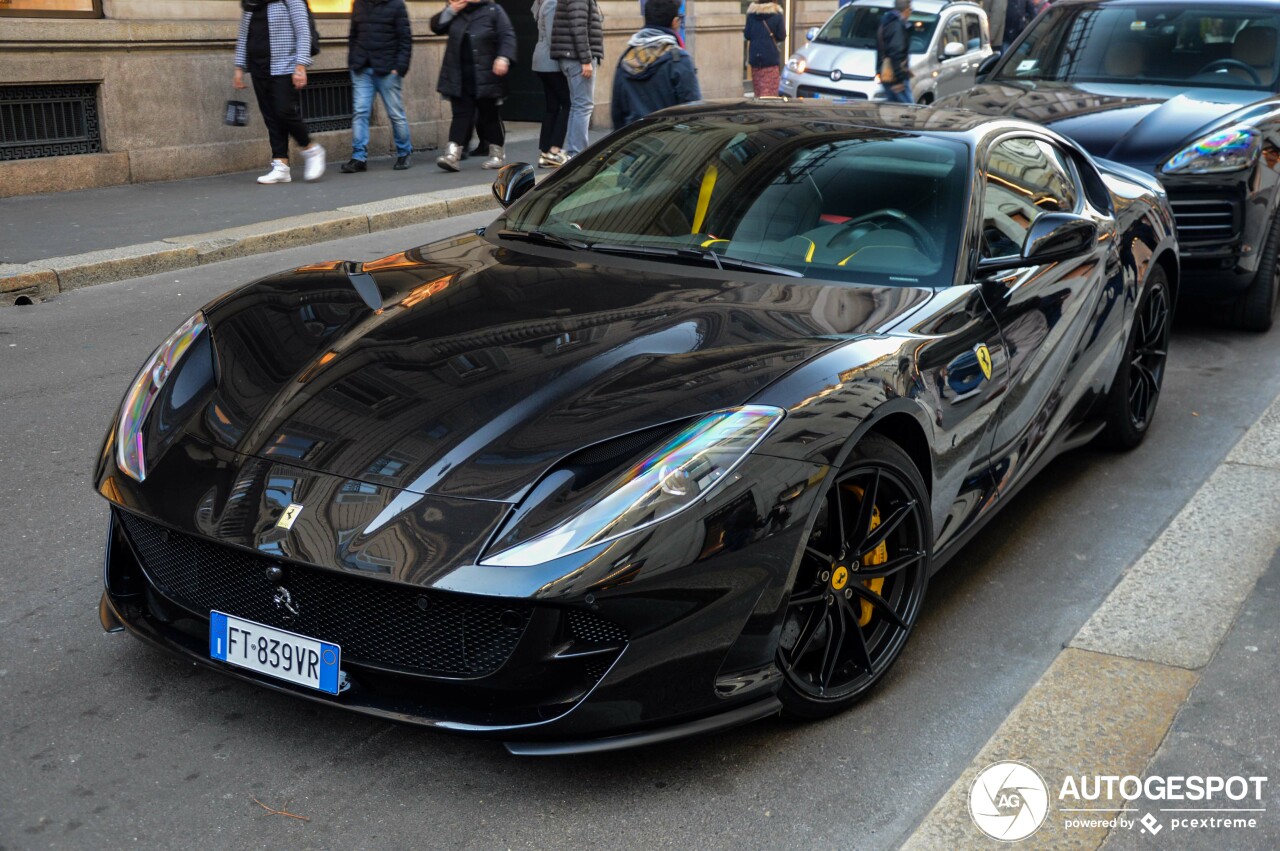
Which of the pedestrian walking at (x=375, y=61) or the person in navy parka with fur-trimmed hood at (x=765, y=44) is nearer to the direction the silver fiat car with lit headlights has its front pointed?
the pedestrian walking

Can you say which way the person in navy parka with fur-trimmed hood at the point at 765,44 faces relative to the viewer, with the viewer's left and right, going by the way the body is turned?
facing away from the viewer

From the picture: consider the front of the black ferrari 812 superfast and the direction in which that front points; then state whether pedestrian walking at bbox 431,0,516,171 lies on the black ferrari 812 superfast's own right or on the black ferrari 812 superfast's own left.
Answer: on the black ferrari 812 superfast's own right

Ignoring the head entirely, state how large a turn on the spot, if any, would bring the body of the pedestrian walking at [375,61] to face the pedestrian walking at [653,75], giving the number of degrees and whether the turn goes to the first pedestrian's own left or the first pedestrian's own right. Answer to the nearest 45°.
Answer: approximately 90° to the first pedestrian's own left

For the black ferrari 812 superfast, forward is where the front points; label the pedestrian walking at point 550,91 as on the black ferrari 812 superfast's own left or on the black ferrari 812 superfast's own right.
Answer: on the black ferrari 812 superfast's own right

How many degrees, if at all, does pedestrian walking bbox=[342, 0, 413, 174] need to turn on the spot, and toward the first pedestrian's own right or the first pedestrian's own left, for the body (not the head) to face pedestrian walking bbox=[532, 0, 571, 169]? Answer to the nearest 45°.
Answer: approximately 135° to the first pedestrian's own left

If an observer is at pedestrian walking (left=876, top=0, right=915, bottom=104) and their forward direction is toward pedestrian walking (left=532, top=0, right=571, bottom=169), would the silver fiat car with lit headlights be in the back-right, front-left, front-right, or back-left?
back-right

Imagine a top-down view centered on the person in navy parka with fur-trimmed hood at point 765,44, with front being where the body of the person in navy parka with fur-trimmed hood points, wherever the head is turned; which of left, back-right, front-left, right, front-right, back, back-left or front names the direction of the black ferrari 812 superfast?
back

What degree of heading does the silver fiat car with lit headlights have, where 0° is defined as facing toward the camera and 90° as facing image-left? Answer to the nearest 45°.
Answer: approximately 45°
